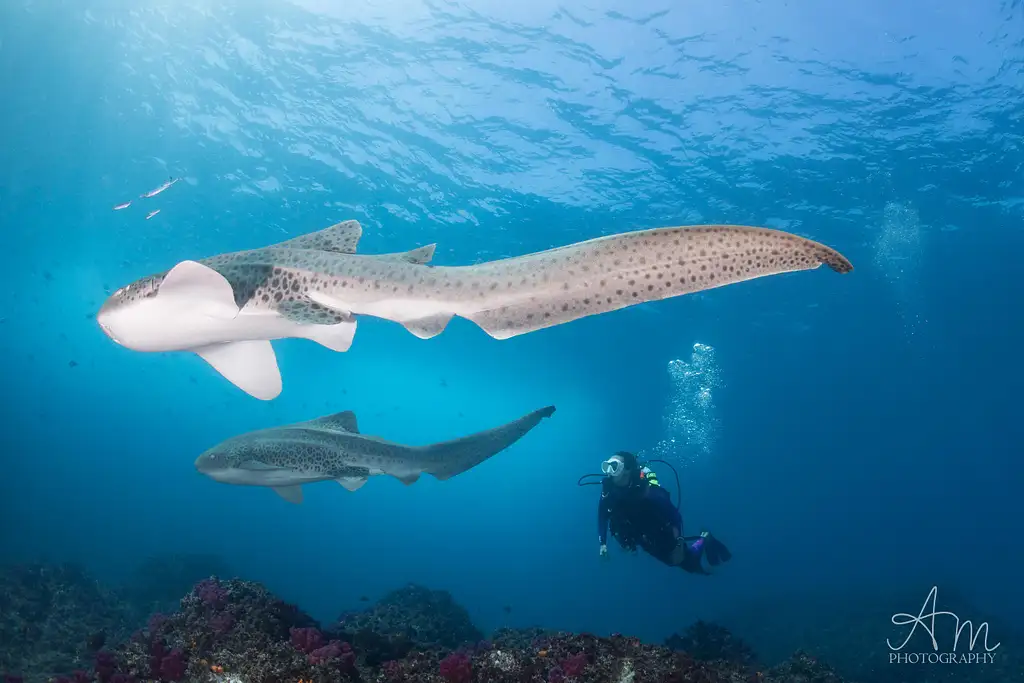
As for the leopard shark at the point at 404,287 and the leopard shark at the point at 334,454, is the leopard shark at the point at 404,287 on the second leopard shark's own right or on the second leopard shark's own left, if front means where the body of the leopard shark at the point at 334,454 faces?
on the second leopard shark's own left

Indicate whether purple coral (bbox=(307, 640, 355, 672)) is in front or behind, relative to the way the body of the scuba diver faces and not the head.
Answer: in front

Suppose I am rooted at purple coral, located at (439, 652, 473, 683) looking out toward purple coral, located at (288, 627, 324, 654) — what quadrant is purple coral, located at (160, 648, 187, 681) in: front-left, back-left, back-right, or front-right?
front-left

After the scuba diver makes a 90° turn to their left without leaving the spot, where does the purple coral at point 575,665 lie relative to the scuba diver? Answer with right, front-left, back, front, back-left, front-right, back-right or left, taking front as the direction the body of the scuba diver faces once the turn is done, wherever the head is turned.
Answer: front-right

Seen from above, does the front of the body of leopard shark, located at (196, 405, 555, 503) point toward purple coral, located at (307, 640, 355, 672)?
no

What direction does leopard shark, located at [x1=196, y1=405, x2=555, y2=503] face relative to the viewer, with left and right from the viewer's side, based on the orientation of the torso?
facing to the left of the viewer

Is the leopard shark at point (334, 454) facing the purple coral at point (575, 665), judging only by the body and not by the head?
no

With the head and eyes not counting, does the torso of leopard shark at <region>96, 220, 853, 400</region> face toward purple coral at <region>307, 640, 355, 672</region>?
no

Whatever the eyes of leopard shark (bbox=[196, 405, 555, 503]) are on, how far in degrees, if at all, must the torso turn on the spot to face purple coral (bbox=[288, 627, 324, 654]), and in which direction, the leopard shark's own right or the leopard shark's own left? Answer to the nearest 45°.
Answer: approximately 90° to the leopard shark's own left

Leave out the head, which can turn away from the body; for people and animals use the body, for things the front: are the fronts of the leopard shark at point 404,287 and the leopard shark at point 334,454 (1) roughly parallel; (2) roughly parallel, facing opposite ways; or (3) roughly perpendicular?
roughly parallel

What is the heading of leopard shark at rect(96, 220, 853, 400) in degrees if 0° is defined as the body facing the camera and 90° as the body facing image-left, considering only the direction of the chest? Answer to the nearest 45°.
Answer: approximately 90°

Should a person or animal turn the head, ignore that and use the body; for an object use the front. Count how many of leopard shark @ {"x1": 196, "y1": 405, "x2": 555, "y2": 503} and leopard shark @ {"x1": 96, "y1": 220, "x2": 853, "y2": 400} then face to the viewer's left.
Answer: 2
